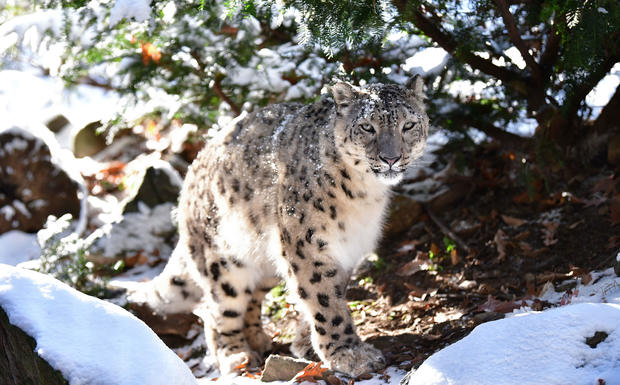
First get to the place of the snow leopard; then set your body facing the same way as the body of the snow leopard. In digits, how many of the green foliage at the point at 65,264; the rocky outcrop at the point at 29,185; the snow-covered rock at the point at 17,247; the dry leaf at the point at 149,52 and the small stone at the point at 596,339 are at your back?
4

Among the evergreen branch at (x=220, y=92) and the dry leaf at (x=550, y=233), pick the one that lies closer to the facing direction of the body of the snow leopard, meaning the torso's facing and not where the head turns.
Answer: the dry leaf

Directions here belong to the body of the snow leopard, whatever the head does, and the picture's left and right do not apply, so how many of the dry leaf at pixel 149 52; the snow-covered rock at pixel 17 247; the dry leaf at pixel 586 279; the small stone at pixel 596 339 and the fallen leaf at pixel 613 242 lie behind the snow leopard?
2

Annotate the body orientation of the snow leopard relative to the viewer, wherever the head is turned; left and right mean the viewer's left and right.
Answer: facing the viewer and to the right of the viewer

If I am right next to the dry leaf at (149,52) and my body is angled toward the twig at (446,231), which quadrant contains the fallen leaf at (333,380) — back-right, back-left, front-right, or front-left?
front-right

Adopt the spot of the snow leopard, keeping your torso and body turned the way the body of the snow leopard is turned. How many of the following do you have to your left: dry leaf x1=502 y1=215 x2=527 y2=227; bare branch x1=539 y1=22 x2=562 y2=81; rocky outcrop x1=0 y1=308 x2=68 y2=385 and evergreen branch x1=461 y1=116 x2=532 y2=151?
3

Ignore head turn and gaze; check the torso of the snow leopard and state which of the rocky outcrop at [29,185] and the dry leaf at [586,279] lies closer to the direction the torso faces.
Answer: the dry leaf

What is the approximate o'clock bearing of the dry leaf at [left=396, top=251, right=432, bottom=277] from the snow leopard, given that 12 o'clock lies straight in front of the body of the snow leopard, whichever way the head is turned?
The dry leaf is roughly at 9 o'clock from the snow leopard.

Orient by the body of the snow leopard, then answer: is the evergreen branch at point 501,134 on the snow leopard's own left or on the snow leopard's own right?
on the snow leopard's own left

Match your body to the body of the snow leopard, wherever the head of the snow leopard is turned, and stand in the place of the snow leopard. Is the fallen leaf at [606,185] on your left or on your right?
on your left

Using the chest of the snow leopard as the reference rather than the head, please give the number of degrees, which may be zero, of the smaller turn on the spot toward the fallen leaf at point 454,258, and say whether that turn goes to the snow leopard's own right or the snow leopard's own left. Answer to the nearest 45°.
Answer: approximately 90° to the snow leopard's own left

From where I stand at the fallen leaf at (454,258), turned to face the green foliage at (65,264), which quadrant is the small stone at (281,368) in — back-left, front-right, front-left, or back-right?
front-left

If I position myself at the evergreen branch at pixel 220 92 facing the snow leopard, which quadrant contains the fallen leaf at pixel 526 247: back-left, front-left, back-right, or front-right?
front-left

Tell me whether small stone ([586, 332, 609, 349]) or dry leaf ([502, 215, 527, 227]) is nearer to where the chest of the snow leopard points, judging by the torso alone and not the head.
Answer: the small stone

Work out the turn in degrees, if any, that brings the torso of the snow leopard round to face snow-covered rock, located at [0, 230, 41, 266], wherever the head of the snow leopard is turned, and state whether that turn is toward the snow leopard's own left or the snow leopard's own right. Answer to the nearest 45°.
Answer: approximately 180°
